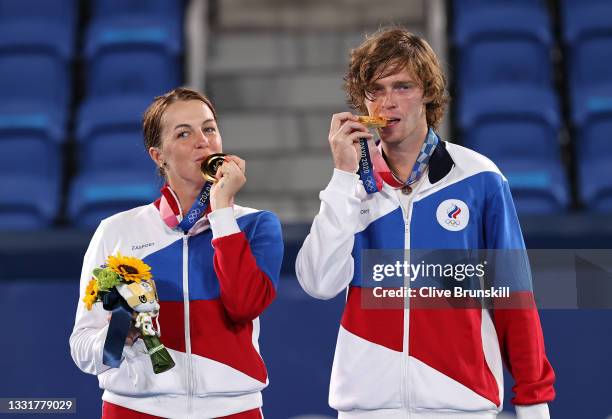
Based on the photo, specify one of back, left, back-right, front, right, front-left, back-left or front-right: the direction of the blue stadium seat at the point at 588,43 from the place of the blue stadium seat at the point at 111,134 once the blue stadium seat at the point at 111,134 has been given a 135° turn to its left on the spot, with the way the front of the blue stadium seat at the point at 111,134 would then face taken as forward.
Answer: front-right

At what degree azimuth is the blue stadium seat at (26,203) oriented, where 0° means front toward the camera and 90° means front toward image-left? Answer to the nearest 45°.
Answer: approximately 0°

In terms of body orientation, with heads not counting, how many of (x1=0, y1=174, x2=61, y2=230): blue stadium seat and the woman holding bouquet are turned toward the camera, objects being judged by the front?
2

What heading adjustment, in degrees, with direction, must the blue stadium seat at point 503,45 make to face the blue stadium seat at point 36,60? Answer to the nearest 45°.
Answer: approximately 90° to its right

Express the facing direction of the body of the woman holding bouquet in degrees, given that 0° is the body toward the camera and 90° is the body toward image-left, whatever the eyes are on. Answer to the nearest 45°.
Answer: approximately 0°

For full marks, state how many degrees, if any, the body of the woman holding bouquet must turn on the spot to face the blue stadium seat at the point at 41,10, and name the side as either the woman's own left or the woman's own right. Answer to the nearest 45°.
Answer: approximately 180°
